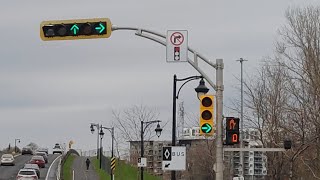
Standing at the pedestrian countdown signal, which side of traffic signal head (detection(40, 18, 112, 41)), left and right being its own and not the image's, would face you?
left

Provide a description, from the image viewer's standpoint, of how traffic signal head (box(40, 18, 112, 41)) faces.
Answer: facing the viewer

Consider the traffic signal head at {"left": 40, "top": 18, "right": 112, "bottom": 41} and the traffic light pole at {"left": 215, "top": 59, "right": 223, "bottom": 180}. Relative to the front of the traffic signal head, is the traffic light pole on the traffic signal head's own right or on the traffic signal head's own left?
on the traffic signal head's own left

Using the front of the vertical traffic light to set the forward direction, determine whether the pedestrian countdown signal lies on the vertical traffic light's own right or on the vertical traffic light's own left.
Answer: on the vertical traffic light's own left

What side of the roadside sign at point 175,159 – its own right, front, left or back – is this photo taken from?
front

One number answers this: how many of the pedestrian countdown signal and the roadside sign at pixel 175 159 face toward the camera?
2

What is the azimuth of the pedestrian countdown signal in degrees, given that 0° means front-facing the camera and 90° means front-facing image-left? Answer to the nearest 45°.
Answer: approximately 0°

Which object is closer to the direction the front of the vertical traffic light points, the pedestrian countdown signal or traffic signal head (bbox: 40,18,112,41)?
the traffic signal head
